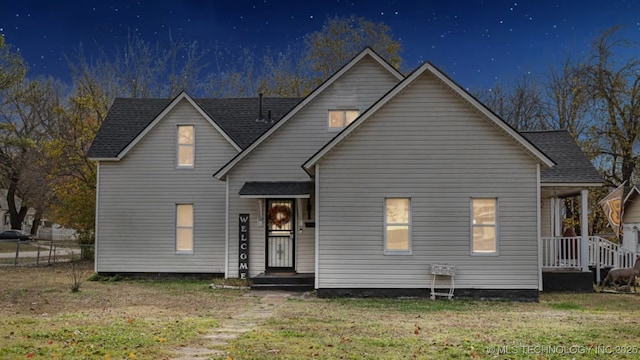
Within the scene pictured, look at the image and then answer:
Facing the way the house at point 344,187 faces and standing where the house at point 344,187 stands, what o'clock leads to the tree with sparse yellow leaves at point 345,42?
The tree with sparse yellow leaves is roughly at 6 o'clock from the house.

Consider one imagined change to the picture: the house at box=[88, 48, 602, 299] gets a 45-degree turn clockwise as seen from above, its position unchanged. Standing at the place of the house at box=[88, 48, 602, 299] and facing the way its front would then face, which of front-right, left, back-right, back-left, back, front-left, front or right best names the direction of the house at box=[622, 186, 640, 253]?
back

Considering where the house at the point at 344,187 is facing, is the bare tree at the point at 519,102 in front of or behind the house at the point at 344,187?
behind

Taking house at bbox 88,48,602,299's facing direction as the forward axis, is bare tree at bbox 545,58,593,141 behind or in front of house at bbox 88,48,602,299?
behind

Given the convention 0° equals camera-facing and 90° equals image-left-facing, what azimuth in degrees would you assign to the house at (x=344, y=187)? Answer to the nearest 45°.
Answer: approximately 0°

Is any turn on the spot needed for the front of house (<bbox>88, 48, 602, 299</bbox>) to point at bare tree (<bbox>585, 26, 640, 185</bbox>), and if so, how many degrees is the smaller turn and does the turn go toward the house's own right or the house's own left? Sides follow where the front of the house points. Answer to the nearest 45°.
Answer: approximately 135° to the house's own left
